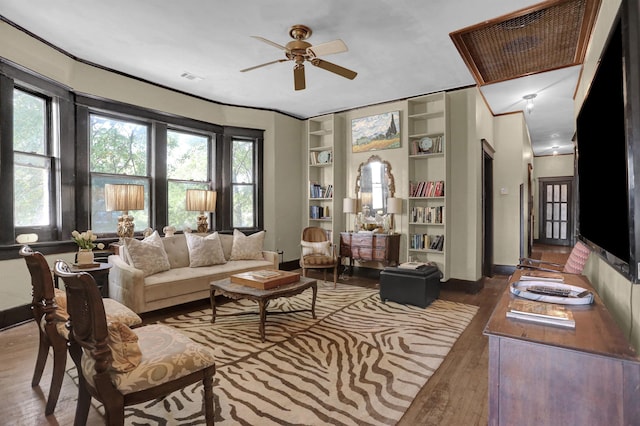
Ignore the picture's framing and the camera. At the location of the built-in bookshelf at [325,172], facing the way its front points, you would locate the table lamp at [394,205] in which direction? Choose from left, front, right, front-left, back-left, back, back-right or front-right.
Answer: left

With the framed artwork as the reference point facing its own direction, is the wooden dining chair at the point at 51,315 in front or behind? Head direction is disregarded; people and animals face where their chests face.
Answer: in front

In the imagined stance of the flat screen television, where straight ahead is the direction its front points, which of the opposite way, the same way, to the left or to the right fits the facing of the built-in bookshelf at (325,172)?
to the left

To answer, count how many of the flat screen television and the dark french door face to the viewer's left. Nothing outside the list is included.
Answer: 1

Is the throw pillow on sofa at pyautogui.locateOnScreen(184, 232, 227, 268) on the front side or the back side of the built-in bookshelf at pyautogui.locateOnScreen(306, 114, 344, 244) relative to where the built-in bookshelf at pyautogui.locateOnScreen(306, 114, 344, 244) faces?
on the front side

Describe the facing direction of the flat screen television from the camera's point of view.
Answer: facing to the left of the viewer

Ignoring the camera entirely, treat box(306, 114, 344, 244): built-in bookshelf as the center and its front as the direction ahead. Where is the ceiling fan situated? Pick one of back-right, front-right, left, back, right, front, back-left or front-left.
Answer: front-left

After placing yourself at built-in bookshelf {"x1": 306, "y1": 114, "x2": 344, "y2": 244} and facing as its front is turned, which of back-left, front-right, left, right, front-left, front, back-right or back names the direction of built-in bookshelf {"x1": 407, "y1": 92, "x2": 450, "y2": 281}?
left

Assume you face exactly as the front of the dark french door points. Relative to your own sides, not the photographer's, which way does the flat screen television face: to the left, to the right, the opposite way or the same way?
to the right

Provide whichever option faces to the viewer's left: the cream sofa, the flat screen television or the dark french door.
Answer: the flat screen television

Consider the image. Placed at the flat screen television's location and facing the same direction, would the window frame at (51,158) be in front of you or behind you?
in front

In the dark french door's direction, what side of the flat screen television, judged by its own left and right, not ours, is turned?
right
